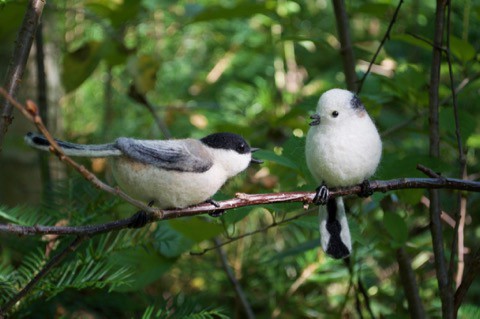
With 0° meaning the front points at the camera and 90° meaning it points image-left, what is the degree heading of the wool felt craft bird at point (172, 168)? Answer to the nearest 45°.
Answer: approximately 270°

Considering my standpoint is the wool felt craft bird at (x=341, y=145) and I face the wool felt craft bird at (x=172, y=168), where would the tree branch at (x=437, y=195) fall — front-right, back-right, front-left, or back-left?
back-right

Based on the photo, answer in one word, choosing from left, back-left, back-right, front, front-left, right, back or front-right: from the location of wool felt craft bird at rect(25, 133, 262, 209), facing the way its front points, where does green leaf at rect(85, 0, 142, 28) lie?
left

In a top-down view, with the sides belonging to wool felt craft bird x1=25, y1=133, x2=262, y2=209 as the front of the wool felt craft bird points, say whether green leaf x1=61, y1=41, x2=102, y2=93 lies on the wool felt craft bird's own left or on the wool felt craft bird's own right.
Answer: on the wool felt craft bird's own left

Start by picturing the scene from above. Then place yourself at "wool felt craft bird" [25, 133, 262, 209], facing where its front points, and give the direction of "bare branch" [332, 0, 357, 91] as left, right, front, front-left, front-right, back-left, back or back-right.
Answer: front-left

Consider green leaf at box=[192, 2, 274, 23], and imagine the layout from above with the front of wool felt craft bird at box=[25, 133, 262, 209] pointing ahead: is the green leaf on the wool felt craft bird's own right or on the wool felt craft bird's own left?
on the wool felt craft bird's own left
